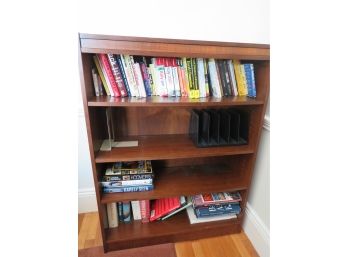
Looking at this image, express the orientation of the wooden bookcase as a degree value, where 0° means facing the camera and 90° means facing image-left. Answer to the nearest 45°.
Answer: approximately 0°
